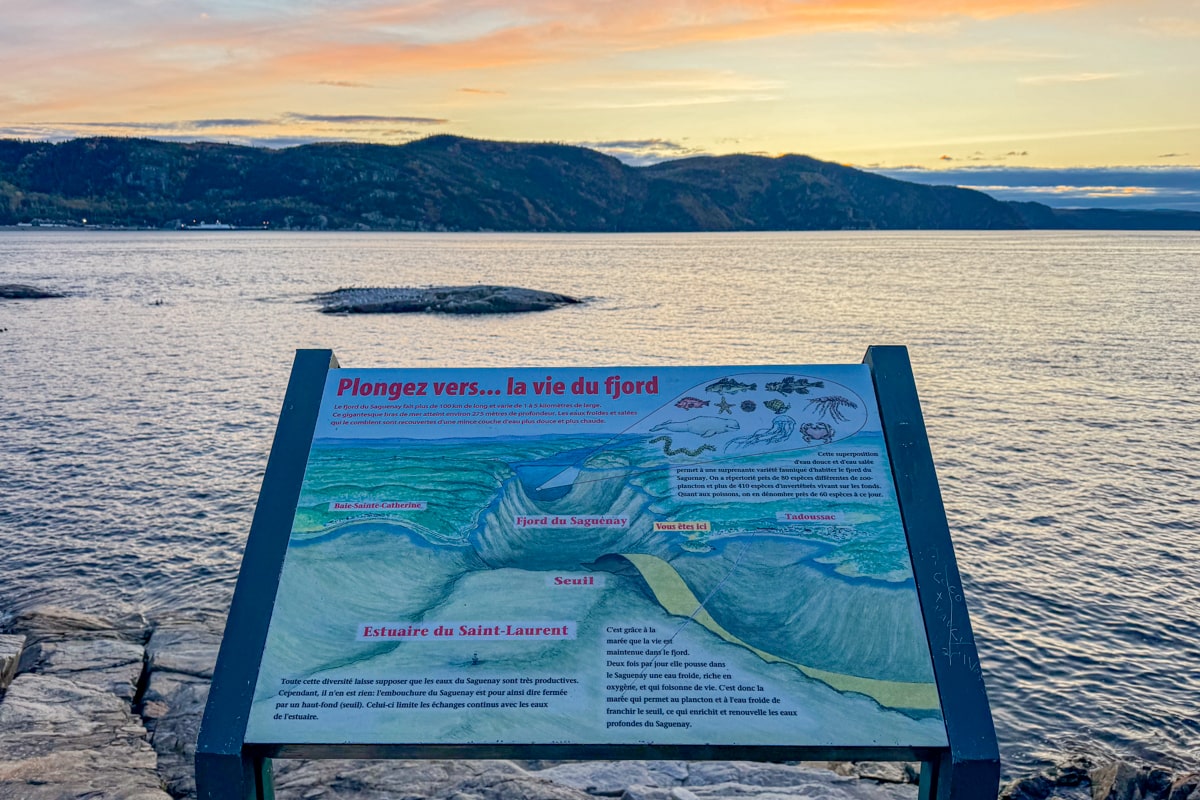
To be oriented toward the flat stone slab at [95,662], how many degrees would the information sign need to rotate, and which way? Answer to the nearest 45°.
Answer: approximately 135° to its right

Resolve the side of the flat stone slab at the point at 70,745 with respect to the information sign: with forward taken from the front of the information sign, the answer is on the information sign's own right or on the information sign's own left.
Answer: on the information sign's own right

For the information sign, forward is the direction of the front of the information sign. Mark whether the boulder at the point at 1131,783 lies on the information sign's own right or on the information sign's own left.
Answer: on the information sign's own left

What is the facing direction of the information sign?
toward the camera

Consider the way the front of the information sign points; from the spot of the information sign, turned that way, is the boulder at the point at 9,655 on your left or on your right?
on your right

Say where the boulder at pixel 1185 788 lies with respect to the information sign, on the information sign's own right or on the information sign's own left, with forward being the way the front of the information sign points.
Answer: on the information sign's own left

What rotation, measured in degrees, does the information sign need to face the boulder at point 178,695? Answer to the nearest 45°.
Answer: approximately 135° to its right
